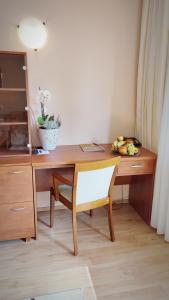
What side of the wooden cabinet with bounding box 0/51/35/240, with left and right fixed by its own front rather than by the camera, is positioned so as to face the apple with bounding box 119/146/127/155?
left

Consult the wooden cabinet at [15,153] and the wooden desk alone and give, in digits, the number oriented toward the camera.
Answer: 2

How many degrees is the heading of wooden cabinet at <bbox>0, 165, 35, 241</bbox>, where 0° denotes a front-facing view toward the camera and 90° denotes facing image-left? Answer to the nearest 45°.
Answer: approximately 0°

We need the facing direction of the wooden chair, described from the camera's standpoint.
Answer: facing away from the viewer and to the left of the viewer
